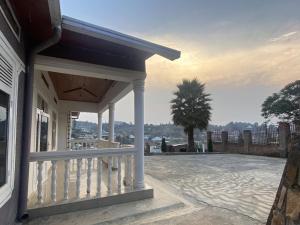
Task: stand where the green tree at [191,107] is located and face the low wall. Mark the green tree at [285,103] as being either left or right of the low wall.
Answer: left

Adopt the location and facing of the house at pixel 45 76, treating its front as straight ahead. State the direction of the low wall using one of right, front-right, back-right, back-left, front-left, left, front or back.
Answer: front-left

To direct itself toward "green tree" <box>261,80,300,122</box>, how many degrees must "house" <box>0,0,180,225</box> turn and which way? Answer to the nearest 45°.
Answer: approximately 45° to its left

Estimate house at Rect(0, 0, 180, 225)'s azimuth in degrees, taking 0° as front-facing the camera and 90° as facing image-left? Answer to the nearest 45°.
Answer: approximately 270°
